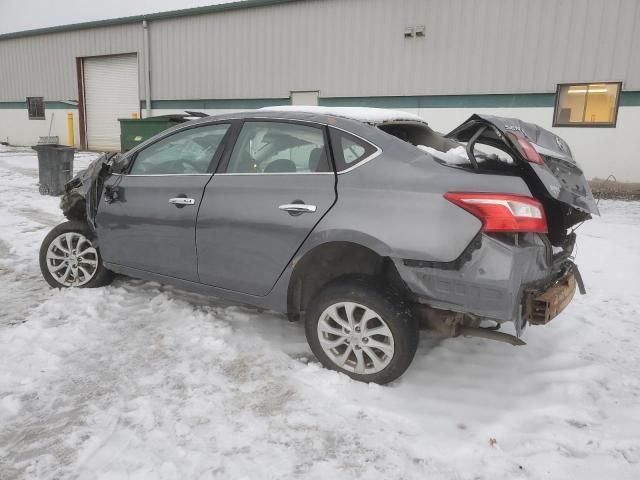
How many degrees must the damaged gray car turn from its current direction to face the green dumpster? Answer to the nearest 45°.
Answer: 0° — it already faces it

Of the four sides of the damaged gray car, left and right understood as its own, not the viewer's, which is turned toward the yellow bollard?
front

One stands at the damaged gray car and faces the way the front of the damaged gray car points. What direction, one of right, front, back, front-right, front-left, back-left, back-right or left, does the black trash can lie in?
front

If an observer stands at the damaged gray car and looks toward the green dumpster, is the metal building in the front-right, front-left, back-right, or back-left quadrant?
front-right

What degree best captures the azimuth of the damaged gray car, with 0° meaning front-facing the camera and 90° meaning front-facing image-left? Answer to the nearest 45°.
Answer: approximately 135°

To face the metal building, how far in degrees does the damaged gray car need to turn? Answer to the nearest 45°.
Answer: approximately 45° to its right
